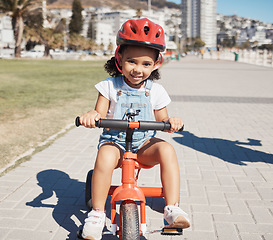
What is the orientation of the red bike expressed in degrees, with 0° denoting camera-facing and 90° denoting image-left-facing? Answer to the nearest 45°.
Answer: approximately 0°

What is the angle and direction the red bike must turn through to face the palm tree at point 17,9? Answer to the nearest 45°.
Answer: approximately 180°
